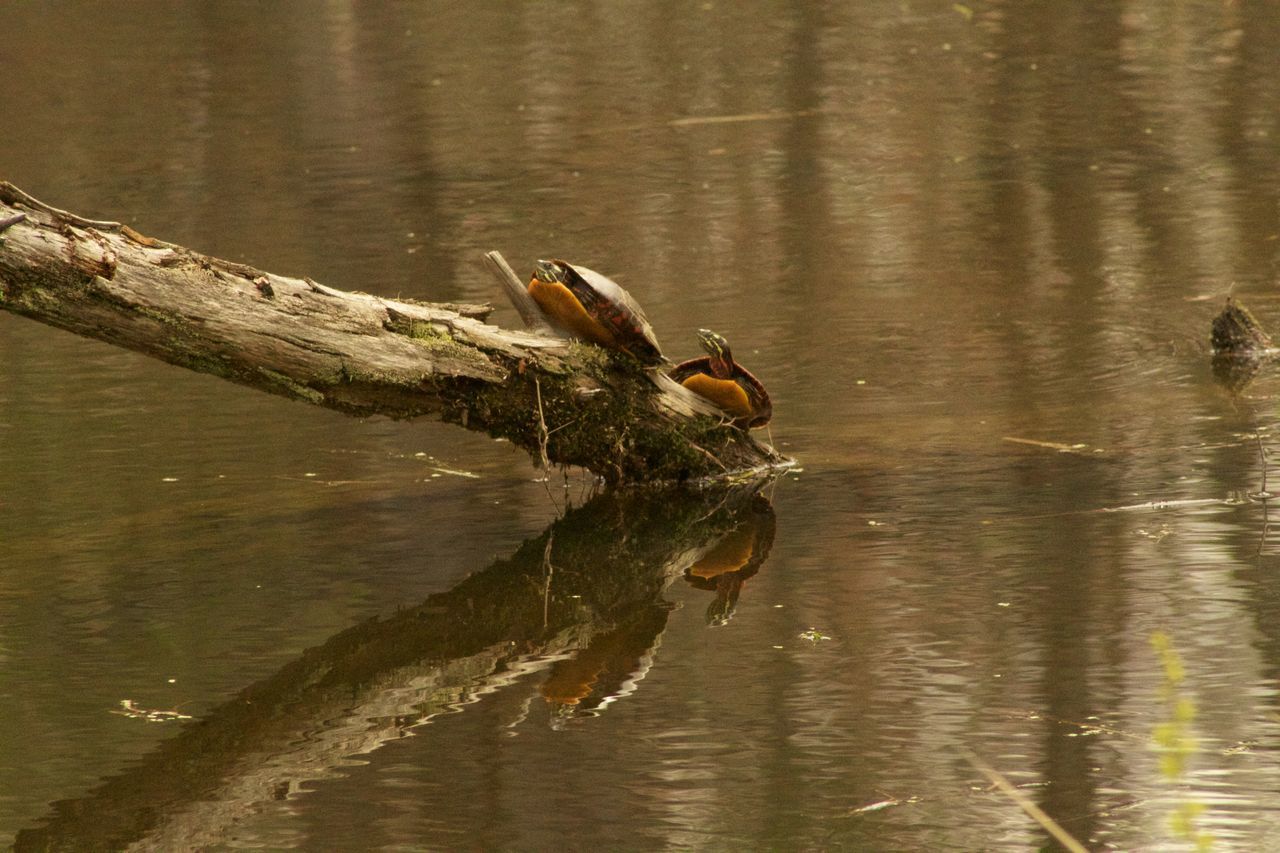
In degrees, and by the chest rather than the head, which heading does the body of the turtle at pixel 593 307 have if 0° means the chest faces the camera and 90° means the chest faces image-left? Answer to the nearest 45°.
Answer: approximately 45°

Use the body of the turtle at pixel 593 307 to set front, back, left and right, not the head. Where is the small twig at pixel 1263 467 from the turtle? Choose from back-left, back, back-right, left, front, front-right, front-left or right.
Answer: back-left
